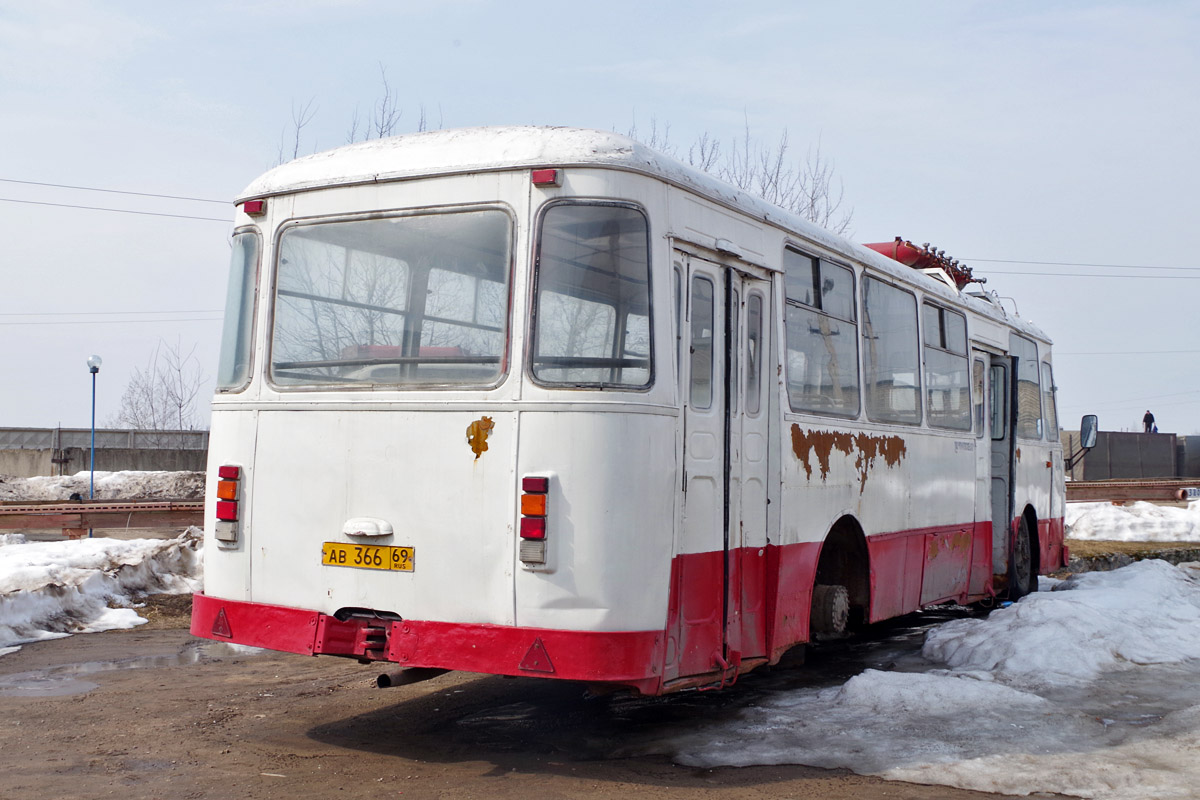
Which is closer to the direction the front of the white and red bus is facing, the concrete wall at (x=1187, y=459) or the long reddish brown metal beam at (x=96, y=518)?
the concrete wall

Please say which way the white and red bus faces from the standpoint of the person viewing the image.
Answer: facing away from the viewer and to the right of the viewer

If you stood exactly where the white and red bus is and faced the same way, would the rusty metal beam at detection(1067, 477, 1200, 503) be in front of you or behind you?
in front

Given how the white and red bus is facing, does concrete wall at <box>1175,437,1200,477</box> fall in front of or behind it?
in front

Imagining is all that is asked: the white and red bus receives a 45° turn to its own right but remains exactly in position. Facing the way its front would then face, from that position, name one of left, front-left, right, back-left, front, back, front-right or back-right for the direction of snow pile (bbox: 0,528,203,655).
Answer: back-left

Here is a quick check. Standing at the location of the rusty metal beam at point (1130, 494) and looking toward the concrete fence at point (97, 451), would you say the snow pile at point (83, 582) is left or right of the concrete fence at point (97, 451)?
left

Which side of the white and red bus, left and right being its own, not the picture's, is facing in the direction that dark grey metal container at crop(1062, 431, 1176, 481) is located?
front

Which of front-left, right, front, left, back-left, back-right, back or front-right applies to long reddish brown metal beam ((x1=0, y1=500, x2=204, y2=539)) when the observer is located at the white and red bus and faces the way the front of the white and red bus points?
left

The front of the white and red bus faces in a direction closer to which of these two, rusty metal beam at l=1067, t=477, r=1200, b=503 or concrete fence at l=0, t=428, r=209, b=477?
the rusty metal beam

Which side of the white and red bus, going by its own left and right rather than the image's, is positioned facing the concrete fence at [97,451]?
left
